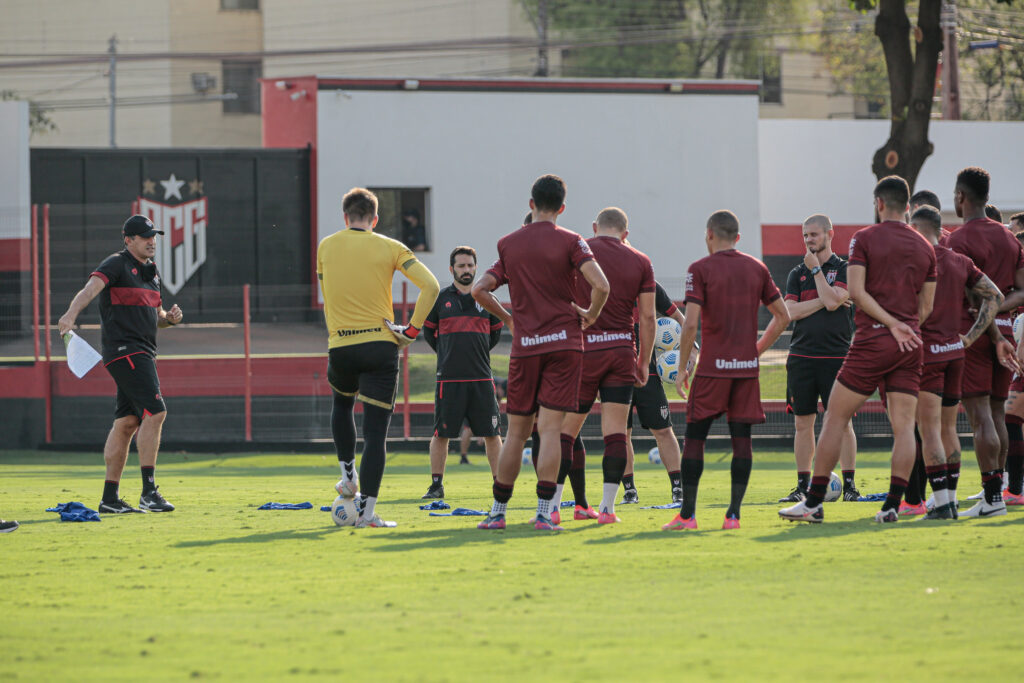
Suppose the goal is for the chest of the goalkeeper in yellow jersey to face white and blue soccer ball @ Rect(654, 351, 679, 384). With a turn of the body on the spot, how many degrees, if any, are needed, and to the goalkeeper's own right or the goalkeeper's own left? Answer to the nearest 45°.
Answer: approximately 45° to the goalkeeper's own right

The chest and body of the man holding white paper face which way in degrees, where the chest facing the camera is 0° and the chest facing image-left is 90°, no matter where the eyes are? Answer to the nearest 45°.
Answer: approximately 315°

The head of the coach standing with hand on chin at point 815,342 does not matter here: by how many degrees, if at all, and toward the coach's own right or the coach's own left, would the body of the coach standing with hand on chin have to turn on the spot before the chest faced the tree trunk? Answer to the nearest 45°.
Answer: approximately 180°

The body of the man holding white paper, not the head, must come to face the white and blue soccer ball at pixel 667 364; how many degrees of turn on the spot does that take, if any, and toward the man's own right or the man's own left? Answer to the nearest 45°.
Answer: approximately 45° to the man's own left

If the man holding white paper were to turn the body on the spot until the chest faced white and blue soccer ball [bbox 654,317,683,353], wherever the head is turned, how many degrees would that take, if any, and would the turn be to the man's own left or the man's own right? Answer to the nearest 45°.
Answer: approximately 45° to the man's own left

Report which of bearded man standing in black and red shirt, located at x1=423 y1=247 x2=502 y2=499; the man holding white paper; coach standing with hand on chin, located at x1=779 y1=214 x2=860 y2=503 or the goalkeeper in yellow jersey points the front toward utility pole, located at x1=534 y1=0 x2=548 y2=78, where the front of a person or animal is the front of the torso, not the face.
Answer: the goalkeeper in yellow jersey

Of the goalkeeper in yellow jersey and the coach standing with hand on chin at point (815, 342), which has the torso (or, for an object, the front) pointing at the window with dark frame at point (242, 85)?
the goalkeeper in yellow jersey

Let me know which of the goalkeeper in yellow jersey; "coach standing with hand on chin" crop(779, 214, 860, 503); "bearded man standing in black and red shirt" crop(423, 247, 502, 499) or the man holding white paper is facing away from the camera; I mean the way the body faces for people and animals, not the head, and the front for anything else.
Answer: the goalkeeper in yellow jersey
